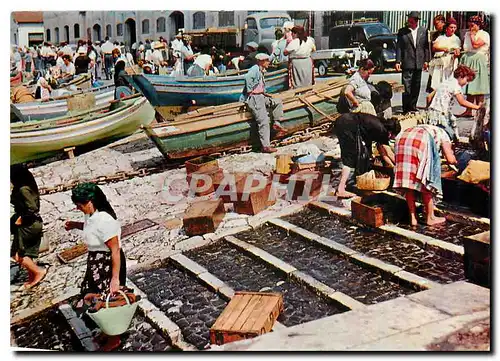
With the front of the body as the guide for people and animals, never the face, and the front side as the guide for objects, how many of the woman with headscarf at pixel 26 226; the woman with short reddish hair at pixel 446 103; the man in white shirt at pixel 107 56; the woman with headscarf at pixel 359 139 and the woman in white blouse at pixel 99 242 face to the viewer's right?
2

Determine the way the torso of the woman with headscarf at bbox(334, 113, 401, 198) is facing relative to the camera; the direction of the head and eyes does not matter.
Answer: to the viewer's right

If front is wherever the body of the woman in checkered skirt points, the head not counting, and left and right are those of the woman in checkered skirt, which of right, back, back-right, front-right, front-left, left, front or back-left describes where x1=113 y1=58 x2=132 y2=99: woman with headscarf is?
back-left
